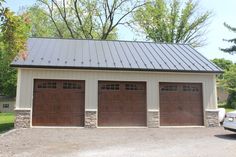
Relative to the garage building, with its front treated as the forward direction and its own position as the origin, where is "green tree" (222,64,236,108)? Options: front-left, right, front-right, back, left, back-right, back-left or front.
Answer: back-left

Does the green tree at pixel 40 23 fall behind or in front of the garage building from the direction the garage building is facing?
behind

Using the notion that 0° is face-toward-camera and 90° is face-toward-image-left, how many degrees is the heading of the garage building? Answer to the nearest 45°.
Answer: approximately 0°
